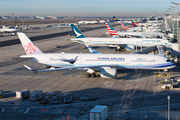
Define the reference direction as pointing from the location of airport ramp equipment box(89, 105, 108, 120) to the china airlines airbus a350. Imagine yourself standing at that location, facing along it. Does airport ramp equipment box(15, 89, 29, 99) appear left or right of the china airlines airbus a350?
left

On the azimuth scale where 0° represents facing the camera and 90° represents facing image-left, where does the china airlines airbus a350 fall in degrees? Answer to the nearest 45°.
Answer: approximately 270°

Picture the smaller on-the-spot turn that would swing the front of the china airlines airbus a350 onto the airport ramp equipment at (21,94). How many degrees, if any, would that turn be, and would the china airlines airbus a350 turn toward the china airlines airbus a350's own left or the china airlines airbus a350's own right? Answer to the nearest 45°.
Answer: approximately 135° to the china airlines airbus a350's own right

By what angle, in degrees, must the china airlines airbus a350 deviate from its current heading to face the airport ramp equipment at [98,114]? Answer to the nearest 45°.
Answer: approximately 90° to its right
